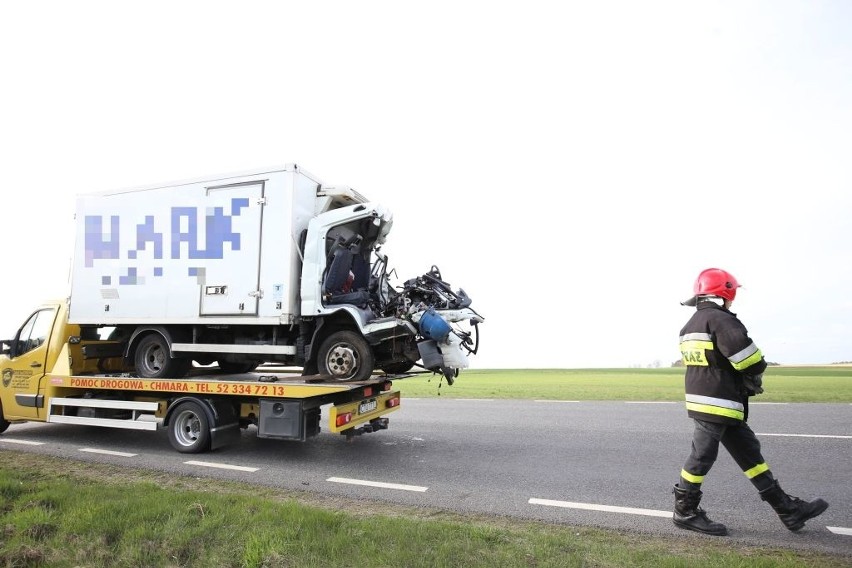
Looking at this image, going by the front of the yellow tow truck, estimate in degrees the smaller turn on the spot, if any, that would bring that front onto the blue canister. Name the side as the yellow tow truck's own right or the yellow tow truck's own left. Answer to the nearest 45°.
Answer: approximately 180°

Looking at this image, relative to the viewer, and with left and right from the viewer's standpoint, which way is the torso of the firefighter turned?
facing away from the viewer and to the right of the viewer

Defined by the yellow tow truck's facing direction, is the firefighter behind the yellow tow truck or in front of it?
behind

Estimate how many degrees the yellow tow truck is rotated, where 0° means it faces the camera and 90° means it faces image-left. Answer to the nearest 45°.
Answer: approximately 135°

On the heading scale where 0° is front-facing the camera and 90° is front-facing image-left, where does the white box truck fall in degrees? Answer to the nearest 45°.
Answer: approximately 315°
